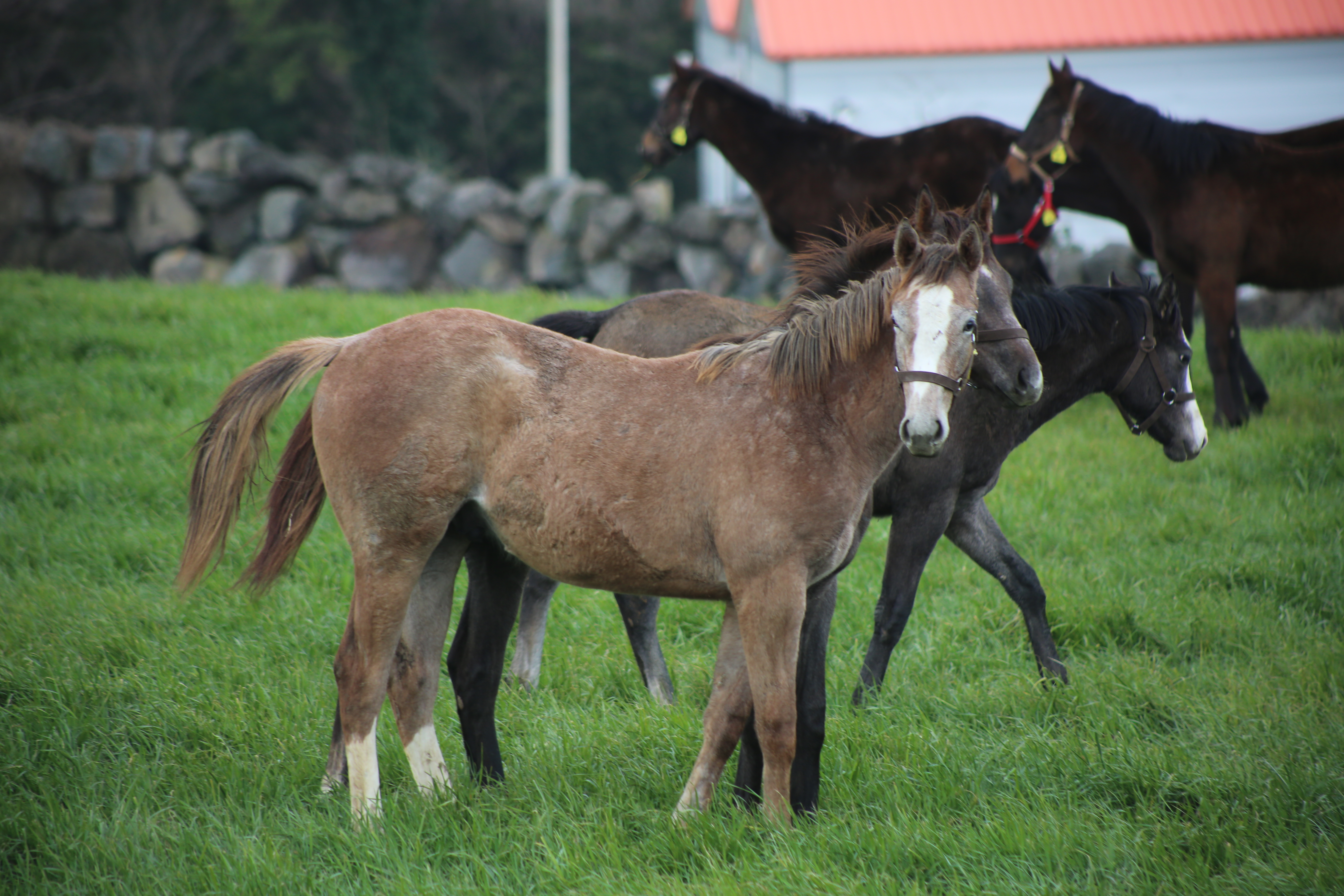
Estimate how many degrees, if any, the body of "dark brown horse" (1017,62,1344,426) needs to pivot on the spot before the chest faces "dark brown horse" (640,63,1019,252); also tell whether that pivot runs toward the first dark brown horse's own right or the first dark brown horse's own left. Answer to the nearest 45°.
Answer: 0° — it already faces it

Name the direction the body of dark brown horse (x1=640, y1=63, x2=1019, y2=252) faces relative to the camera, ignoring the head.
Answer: to the viewer's left

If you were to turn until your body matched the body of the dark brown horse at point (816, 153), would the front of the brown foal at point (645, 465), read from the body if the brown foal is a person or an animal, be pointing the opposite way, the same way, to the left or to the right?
the opposite way

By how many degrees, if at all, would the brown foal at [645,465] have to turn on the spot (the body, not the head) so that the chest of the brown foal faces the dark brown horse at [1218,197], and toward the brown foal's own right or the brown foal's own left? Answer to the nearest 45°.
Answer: approximately 45° to the brown foal's own left

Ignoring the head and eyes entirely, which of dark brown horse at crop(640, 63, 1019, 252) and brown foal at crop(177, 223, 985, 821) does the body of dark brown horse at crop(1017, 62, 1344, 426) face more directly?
the dark brown horse

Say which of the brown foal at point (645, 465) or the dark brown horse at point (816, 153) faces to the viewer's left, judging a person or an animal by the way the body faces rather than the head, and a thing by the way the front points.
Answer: the dark brown horse

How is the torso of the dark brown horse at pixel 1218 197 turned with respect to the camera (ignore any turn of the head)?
to the viewer's left

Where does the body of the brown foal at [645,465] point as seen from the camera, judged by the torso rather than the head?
to the viewer's right
